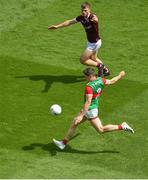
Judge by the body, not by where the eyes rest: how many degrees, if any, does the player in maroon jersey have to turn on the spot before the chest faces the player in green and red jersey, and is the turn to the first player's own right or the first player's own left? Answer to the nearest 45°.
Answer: approximately 45° to the first player's own left
